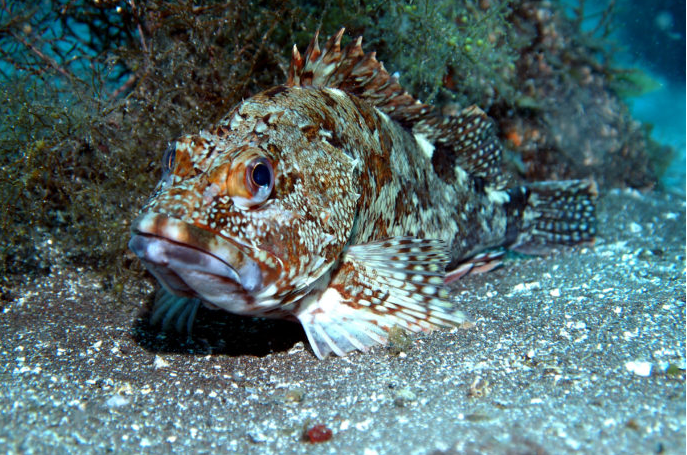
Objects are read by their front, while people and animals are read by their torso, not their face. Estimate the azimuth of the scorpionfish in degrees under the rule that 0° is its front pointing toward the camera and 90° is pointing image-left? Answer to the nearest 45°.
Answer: approximately 45°

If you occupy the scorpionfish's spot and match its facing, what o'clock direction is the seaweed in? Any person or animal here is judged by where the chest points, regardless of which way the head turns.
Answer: The seaweed is roughly at 2 o'clock from the scorpionfish.
